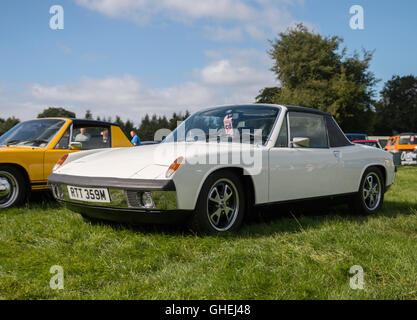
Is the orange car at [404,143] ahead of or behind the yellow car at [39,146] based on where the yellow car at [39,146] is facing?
behind

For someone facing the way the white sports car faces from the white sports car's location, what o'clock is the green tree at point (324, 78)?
The green tree is roughly at 5 o'clock from the white sports car.

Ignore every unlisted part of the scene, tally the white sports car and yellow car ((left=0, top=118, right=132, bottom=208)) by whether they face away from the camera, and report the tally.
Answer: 0

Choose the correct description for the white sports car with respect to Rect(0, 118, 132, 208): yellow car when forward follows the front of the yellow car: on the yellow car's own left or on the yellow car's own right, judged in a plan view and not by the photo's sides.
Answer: on the yellow car's own left

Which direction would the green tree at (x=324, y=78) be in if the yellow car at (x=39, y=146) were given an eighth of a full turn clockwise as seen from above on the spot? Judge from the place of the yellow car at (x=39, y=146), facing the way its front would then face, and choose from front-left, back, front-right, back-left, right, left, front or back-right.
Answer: back-right

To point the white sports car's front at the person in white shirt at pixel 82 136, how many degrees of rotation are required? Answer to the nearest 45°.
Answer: approximately 90° to its right

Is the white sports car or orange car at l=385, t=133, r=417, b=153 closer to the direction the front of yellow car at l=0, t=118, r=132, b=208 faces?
the white sports car

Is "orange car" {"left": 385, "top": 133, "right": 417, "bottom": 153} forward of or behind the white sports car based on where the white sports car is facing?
behind

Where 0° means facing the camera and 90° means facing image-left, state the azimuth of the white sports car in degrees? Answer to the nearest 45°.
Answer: approximately 45°

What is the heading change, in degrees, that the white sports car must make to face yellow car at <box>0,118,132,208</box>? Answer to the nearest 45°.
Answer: approximately 90° to its right
